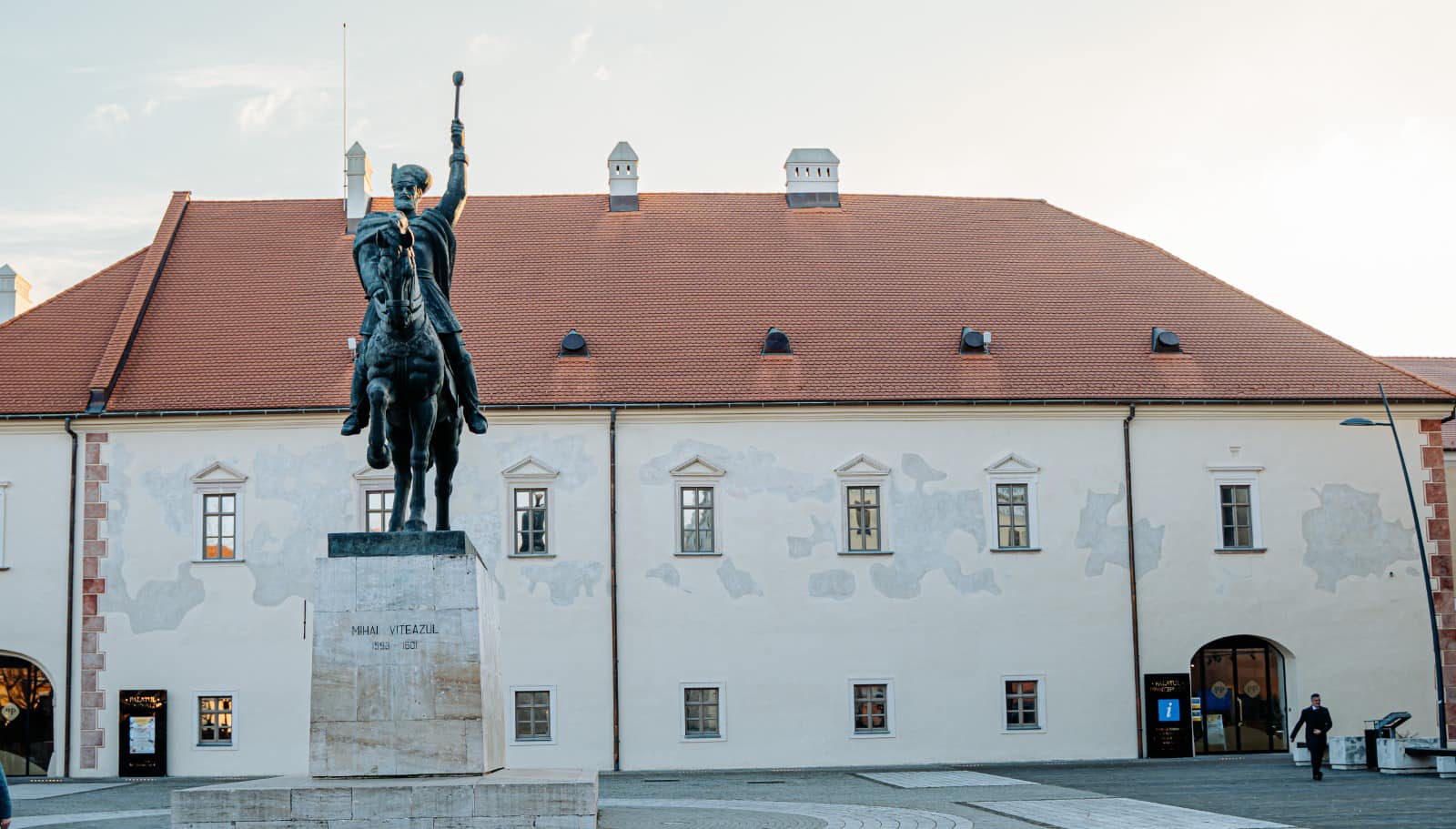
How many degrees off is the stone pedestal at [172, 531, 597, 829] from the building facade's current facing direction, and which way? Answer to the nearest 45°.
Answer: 0° — it already faces it

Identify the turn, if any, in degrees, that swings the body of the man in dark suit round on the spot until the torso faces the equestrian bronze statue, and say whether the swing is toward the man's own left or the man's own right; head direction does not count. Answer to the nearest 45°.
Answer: approximately 45° to the man's own right

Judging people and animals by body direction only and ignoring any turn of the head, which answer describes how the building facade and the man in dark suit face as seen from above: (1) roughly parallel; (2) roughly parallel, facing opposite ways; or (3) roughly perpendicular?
roughly parallel

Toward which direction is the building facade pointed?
toward the camera

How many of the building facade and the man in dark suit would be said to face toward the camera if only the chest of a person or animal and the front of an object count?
2

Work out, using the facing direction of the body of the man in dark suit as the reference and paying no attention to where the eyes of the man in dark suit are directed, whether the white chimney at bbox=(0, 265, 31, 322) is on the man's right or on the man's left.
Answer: on the man's right

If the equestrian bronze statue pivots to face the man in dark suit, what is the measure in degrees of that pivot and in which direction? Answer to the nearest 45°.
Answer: approximately 135° to its left

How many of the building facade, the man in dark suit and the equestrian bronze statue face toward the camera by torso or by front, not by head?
3

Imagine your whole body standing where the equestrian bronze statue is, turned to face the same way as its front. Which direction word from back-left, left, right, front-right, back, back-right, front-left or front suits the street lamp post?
back-left

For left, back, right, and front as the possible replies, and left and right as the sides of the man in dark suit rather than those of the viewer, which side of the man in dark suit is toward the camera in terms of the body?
front
